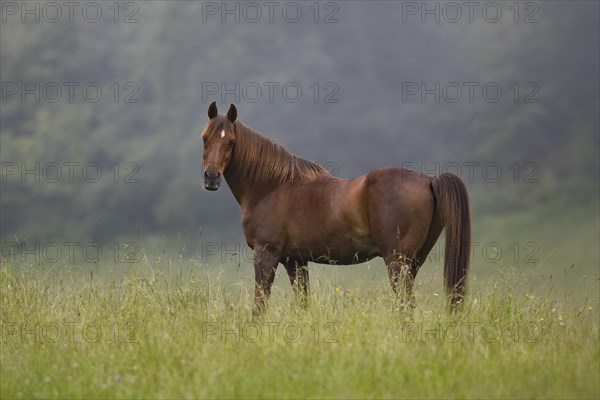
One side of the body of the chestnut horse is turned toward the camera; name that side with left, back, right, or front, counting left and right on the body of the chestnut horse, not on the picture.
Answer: left
